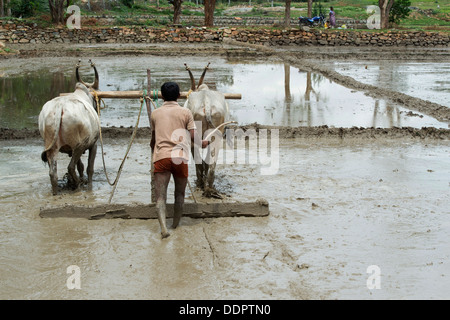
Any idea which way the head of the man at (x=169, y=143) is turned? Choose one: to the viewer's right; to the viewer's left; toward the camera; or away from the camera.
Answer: away from the camera

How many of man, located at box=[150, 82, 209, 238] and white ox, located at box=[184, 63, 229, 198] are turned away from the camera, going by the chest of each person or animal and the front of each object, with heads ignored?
2

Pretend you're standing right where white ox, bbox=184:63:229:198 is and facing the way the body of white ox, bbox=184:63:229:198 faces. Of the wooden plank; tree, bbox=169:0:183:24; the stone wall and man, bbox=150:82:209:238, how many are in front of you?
2

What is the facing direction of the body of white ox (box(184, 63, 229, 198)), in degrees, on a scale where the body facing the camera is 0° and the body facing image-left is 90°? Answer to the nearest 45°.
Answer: approximately 180°

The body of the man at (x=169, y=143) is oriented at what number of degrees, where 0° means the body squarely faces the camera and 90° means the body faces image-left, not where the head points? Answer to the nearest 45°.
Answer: approximately 180°

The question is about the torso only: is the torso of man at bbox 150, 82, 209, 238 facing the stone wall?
yes

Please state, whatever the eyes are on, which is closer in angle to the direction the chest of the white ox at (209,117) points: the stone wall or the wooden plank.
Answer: the stone wall

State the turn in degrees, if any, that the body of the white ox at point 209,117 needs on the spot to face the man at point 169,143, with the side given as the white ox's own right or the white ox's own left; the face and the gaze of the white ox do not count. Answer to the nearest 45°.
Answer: approximately 180°

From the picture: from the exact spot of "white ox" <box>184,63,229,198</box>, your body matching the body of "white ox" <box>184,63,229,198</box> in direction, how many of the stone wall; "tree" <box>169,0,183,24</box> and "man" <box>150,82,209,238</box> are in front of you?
2

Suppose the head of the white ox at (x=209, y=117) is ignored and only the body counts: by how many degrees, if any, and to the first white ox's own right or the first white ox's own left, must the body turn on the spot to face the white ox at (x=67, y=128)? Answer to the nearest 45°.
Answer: approximately 90° to the first white ox's own left
